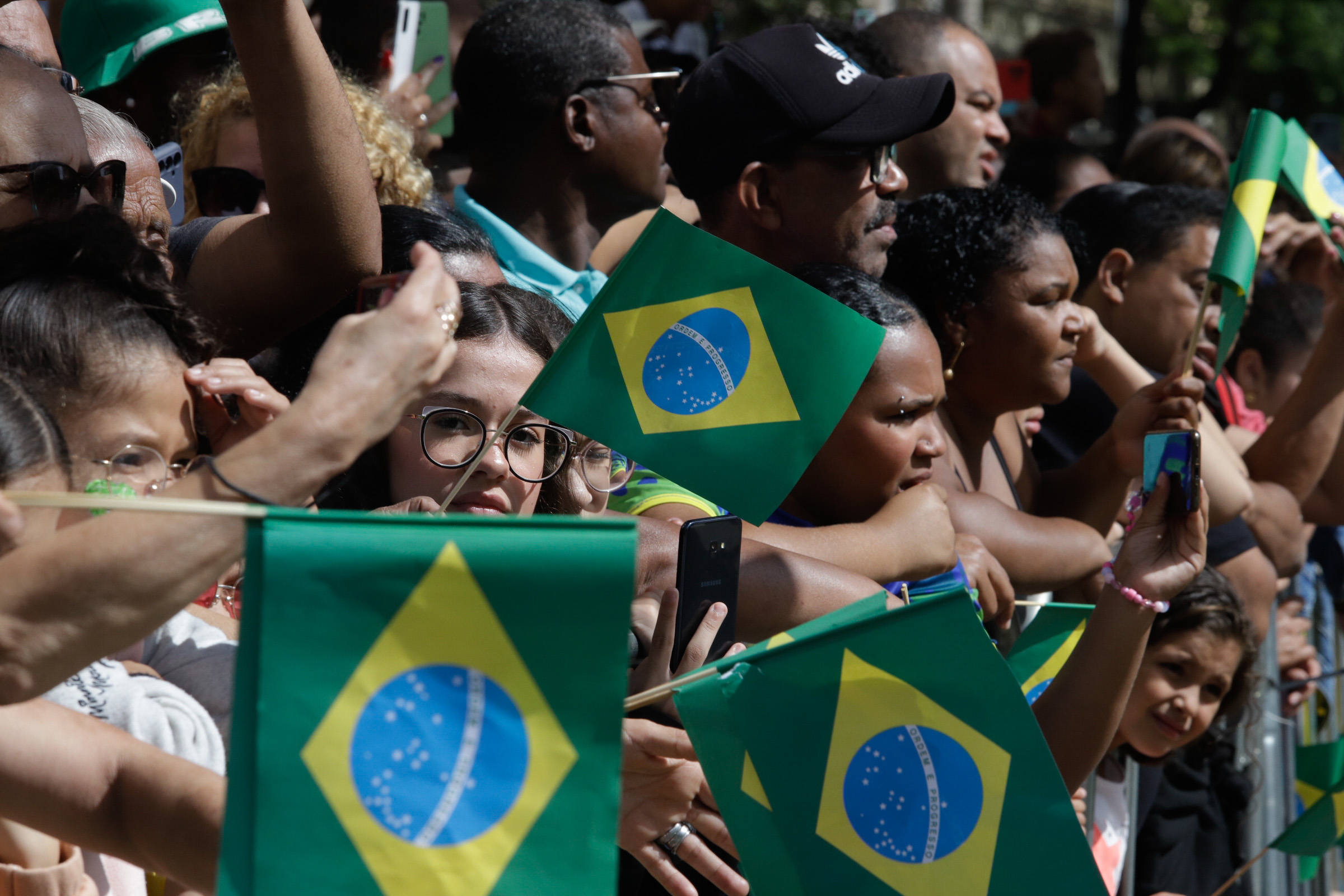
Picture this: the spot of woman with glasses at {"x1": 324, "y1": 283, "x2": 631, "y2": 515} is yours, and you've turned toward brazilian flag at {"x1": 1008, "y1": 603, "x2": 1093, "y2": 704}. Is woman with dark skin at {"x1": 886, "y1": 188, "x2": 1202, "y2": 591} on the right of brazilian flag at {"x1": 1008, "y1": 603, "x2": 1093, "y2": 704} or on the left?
left

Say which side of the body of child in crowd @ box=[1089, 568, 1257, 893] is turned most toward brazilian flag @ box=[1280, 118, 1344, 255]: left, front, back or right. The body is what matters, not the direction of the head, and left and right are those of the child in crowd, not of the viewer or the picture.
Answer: back

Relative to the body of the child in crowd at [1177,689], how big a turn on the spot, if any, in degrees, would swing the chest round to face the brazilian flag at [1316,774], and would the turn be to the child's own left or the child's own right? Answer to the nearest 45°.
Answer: approximately 135° to the child's own left

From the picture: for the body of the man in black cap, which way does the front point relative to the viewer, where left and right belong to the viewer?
facing to the right of the viewer

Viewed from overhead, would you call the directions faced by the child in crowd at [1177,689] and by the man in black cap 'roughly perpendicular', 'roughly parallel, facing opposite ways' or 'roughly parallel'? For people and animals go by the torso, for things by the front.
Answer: roughly perpendicular

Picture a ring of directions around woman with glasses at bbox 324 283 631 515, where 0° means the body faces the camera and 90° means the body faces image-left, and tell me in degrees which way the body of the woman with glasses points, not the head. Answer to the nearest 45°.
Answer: approximately 0°

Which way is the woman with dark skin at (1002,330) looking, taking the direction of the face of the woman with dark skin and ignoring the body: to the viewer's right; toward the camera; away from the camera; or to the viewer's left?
to the viewer's right

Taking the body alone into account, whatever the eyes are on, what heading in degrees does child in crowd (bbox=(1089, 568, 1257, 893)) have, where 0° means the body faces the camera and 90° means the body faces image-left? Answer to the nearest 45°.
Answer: approximately 0°
